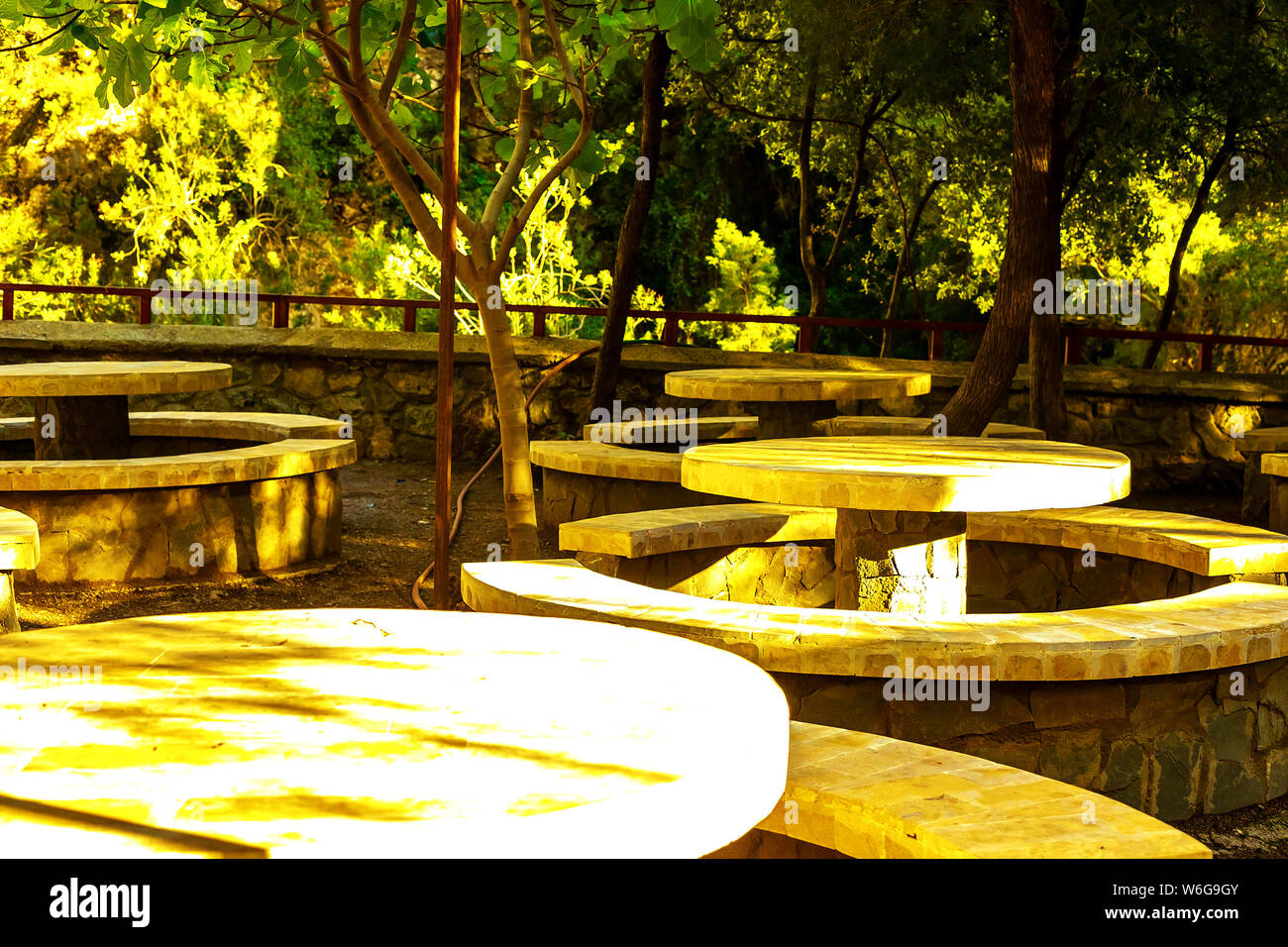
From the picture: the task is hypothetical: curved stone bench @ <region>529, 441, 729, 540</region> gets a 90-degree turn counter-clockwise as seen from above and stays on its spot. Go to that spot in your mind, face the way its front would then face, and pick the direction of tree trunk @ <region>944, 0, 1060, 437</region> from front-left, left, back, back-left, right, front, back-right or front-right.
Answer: back-right

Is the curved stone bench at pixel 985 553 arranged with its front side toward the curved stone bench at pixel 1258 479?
no

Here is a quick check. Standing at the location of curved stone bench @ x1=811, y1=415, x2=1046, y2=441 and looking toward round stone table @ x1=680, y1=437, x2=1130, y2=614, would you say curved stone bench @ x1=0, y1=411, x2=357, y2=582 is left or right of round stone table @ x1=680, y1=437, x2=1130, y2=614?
right

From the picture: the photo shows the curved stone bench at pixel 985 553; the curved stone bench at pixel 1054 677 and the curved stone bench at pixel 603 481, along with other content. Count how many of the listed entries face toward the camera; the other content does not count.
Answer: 1

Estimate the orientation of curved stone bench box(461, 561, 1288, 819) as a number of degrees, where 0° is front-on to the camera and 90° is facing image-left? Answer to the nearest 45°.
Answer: approximately 180°

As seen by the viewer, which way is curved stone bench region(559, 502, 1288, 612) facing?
toward the camera

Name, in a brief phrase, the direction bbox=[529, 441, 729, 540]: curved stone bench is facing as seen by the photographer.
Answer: facing away from the viewer and to the right of the viewer

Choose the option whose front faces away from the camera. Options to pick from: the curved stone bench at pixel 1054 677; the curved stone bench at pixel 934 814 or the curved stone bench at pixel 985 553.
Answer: the curved stone bench at pixel 1054 677

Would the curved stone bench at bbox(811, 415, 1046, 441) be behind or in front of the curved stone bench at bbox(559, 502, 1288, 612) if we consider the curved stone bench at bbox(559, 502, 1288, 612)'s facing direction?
behind

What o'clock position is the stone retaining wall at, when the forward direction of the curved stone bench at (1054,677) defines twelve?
The stone retaining wall is roughly at 11 o'clock from the curved stone bench.

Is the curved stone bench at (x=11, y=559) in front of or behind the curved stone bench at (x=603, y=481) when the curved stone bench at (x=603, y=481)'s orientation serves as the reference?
behind

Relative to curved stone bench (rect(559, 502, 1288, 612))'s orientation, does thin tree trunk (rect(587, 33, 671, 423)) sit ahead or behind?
behind

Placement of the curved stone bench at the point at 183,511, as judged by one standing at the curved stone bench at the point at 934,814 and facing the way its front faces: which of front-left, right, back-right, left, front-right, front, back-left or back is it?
right

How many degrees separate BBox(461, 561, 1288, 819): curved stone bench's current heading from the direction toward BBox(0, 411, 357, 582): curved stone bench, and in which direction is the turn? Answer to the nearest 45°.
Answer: approximately 45° to its left

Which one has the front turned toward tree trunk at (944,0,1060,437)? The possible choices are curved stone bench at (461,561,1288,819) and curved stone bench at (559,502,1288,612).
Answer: curved stone bench at (461,561,1288,819)

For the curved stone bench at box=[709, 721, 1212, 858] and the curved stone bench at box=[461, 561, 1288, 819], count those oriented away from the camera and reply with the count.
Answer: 1

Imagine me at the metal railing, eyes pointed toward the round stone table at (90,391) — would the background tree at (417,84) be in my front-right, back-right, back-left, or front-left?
front-left

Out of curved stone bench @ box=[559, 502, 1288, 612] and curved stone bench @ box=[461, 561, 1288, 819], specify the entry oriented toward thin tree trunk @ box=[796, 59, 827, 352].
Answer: curved stone bench @ box=[461, 561, 1288, 819]

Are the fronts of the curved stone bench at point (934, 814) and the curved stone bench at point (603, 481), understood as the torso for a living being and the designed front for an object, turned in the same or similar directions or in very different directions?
very different directions
